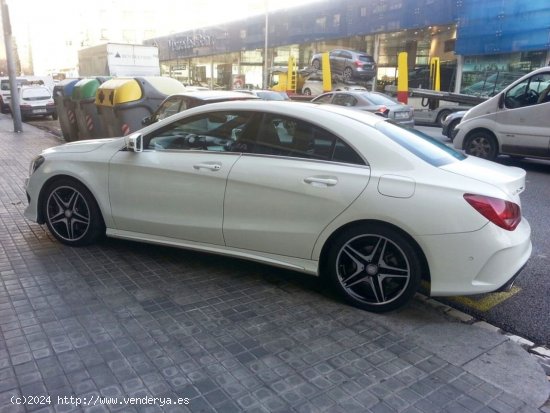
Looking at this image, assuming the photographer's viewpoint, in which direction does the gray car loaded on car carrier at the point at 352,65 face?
facing away from the viewer and to the left of the viewer

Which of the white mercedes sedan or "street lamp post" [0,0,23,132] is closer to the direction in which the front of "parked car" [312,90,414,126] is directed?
the street lamp post

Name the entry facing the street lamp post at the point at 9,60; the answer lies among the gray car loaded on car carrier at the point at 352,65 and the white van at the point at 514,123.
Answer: the white van at the point at 514,123

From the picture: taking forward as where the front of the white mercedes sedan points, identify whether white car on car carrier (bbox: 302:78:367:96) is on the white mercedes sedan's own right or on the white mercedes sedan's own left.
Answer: on the white mercedes sedan's own right

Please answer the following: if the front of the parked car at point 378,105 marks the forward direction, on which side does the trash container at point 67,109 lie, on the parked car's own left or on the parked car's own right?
on the parked car's own left

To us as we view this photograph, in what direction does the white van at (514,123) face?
facing to the left of the viewer

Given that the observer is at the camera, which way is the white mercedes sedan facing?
facing away from the viewer and to the left of the viewer

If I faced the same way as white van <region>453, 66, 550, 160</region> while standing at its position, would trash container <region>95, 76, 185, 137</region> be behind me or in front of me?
in front

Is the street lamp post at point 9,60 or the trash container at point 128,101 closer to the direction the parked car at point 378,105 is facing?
the street lamp post

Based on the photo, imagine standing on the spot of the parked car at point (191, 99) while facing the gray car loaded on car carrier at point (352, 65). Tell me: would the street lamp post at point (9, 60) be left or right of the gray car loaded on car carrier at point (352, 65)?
left
